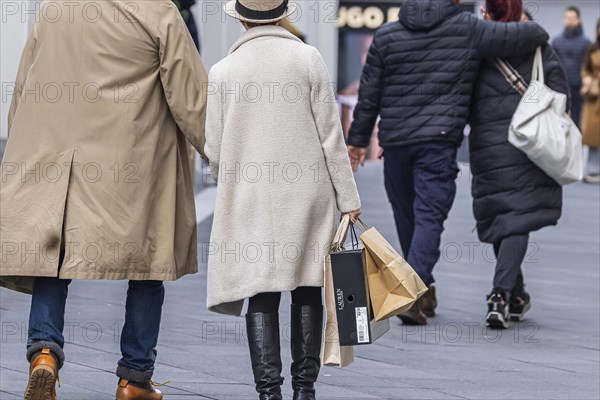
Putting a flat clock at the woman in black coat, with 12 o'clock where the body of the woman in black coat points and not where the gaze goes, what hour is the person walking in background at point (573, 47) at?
The person walking in background is roughly at 12 o'clock from the woman in black coat.

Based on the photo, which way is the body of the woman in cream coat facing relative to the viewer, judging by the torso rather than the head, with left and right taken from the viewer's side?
facing away from the viewer

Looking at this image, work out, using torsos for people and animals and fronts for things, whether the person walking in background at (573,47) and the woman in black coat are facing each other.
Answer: yes

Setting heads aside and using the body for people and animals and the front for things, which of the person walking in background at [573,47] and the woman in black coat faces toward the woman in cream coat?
the person walking in background

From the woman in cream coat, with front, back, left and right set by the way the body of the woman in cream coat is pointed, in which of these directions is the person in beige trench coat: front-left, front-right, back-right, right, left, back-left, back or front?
left

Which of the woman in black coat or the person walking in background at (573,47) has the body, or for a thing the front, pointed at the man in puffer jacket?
the person walking in background

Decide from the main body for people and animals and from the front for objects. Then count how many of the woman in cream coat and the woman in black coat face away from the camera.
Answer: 2

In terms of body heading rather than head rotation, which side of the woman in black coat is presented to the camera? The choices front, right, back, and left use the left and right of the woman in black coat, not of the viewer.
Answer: back

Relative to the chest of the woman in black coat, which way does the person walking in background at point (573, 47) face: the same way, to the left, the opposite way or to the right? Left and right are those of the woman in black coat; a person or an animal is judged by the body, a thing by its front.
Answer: the opposite way

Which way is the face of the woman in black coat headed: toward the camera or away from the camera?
away from the camera

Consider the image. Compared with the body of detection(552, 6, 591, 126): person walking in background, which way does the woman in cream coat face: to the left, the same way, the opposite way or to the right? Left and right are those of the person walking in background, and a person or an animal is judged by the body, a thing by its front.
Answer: the opposite way
